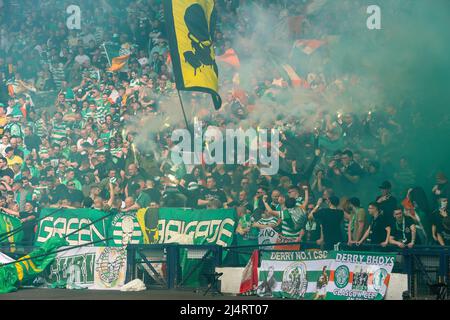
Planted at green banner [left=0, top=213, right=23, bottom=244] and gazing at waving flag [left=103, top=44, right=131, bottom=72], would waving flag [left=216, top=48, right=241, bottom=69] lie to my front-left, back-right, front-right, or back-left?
front-right

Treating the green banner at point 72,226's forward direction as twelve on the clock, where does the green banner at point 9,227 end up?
the green banner at point 9,227 is roughly at 4 o'clock from the green banner at point 72,226.

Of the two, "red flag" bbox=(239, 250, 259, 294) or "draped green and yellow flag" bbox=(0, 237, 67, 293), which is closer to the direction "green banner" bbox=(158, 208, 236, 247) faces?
the red flag

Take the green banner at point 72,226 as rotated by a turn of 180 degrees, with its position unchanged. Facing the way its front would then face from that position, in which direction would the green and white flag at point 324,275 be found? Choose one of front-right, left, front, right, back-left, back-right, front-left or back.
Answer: back-right

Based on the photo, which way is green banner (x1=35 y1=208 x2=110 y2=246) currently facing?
toward the camera

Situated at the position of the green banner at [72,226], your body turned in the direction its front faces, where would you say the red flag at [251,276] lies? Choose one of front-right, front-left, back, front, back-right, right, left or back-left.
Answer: front-left

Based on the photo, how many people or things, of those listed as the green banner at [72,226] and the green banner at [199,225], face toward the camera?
2

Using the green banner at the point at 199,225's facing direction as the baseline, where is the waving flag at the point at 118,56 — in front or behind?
behind

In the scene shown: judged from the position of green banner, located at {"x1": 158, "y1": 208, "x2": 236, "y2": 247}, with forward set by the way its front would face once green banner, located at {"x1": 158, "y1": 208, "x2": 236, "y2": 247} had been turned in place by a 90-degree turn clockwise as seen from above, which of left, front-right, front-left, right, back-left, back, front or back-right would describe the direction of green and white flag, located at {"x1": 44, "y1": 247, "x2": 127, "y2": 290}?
front

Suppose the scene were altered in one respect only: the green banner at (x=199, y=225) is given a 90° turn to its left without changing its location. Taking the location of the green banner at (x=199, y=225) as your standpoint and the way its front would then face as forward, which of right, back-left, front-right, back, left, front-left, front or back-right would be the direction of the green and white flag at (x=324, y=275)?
front-right

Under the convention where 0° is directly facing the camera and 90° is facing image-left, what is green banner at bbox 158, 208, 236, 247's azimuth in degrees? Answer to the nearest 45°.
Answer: approximately 0°

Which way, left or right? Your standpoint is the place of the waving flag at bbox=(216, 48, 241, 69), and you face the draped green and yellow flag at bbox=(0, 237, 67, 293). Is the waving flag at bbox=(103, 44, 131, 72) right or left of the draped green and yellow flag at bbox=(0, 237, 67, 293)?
right
